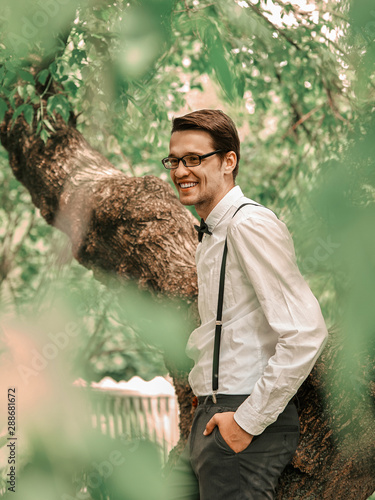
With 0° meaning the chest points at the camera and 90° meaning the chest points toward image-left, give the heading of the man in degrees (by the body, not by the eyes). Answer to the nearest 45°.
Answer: approximately 90°

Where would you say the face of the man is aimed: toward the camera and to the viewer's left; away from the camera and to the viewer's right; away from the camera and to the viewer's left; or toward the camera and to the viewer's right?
toward the camera and to the viewer's left
